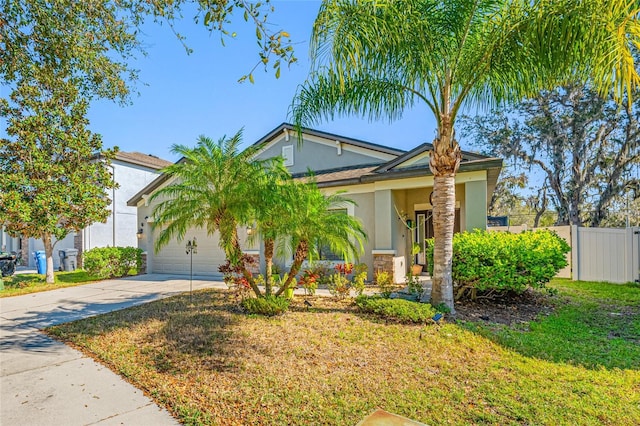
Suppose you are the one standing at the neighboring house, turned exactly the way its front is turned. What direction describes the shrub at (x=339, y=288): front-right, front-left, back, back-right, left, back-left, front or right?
front-left

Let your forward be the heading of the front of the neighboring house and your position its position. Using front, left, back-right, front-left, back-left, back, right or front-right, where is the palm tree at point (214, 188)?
front-left

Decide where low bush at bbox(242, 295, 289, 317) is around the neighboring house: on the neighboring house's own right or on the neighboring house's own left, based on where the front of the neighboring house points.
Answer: on the neighboring house's own left

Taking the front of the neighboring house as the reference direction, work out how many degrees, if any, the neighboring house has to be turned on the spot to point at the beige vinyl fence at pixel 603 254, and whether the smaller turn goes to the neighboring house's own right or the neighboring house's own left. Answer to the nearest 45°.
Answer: approximately 90° to the neighboring house's own left

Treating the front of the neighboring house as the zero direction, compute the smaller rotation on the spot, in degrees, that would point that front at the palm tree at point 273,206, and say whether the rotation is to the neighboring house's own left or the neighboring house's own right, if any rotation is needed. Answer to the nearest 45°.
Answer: approximately 45° to the neighboring house's own left

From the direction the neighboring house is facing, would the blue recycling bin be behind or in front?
in front

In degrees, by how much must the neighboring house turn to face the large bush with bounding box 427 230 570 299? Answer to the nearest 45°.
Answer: approximately 45° to its left

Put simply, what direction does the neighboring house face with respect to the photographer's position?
facing the viewer and to the left of the viewer

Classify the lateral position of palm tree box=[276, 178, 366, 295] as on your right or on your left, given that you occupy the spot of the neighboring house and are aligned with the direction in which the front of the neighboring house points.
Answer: on your left
